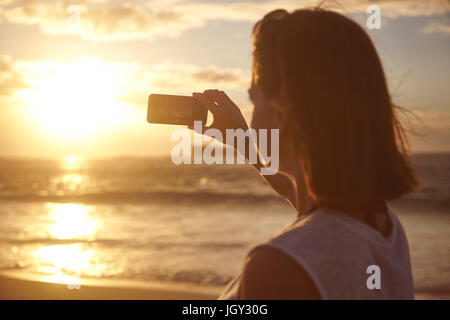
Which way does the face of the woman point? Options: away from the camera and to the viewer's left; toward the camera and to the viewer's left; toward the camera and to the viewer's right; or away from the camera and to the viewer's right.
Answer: away from the camera and to the viewer's left

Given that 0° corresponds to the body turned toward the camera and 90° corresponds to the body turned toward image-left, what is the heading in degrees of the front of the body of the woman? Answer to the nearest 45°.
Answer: approximately 135°
